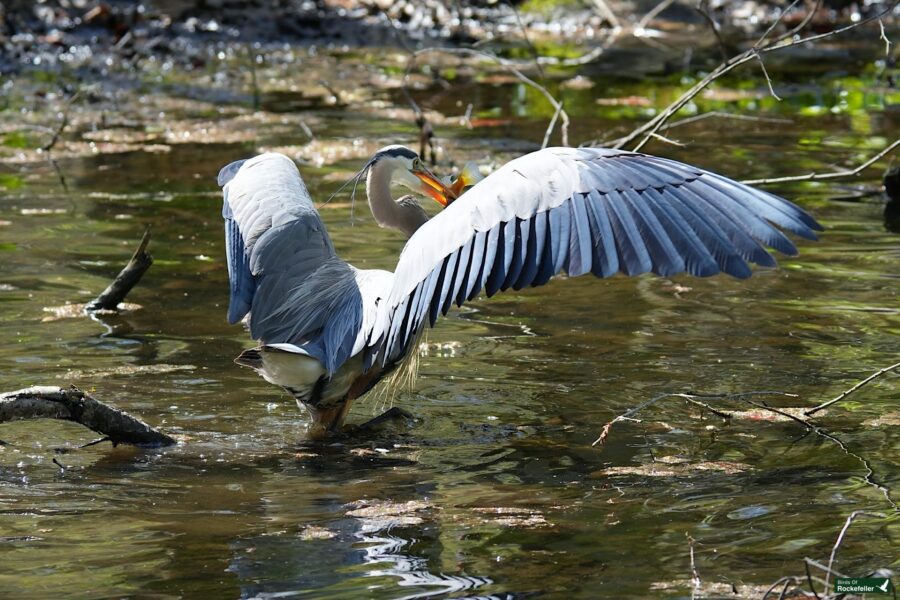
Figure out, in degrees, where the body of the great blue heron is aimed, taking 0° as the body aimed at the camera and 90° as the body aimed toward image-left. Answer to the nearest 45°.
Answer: approximately 225°

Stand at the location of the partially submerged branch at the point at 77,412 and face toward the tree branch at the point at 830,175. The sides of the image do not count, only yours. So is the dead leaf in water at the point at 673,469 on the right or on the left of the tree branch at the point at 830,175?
right

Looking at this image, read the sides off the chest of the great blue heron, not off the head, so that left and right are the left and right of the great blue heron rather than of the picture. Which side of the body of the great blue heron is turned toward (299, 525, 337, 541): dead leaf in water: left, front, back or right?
back

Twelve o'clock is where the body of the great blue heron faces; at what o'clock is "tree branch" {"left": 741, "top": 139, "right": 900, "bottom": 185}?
The tree branch is roughly at 12 o'clock from the great blue heron.

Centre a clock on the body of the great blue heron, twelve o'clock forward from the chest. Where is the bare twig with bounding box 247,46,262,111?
The bare twig is roughly at 10 o'clock from the great blue heron.

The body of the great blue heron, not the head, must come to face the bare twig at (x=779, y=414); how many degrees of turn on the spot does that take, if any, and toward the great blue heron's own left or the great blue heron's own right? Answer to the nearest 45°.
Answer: approximately 45° to the great blue heron's own right

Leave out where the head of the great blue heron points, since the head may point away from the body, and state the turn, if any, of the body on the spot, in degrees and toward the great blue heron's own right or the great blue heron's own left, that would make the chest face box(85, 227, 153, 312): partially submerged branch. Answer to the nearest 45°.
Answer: approximately 90° to the great blue heron's own left
